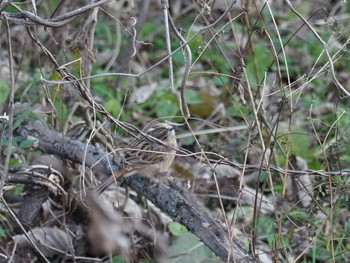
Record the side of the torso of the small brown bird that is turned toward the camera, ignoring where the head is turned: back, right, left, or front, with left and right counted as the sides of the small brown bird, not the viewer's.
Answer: right

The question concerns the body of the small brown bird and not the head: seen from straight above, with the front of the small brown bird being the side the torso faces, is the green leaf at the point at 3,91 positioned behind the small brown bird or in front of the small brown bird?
behind
